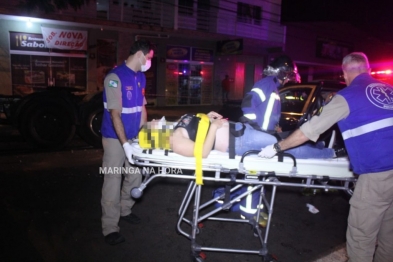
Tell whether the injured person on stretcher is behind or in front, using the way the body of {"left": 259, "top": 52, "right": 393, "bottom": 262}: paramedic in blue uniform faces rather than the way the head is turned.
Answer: in front

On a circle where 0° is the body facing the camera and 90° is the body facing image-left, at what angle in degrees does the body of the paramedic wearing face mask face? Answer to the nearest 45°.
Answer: approximately 315°

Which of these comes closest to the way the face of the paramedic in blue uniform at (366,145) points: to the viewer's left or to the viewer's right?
to the viewer's left

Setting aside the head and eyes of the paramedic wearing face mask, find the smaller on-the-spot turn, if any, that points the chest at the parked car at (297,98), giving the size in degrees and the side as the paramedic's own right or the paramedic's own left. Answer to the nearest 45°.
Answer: approximately 90° to the paramedic's own left

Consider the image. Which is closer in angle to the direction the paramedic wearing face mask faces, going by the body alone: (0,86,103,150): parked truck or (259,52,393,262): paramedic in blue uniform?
the paramedic in blue uniform

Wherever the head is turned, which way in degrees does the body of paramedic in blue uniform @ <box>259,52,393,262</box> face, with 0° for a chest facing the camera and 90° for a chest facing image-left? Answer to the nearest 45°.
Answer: approximately 135°

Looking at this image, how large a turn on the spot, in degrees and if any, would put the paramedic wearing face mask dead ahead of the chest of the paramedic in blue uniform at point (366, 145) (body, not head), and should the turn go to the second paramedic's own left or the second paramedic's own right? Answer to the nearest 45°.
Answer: approximately 45° to the second paramedic's own left

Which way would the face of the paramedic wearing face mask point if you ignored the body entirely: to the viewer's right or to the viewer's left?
to the viewer's right
